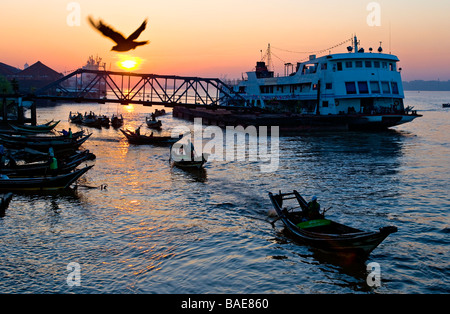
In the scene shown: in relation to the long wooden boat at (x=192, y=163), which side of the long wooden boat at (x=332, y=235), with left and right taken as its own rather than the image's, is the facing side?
back

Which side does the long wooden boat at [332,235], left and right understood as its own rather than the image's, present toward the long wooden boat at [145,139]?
back

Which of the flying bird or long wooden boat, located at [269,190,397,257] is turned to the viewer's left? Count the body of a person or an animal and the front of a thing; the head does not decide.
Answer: the flying bird

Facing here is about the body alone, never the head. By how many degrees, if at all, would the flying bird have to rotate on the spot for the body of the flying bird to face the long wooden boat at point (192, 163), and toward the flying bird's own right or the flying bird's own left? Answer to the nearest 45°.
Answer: approximately 90° to the flying bird's own right

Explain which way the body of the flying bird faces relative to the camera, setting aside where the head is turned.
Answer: to the viewer's left

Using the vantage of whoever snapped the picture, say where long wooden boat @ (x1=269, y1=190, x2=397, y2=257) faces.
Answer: facing the viewer and to the right of the viewer

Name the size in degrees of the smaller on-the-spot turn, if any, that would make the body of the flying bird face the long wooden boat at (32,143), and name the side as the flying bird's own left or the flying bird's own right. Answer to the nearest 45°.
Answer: approximately 90° to the flying bird's own right
